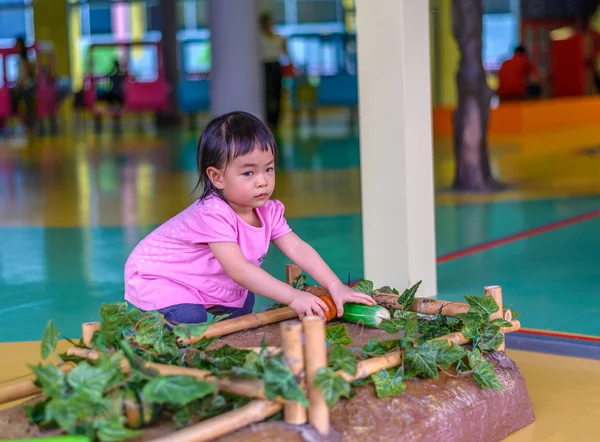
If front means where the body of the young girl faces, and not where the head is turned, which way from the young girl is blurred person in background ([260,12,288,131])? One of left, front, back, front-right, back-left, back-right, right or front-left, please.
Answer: back-left

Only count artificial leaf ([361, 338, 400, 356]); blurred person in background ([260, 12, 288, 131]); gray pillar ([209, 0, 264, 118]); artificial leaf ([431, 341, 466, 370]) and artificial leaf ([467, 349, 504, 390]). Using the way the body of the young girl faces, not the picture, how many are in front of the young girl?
3

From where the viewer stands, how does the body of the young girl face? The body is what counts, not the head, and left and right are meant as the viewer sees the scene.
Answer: facing the viewer and to the right of the viewer

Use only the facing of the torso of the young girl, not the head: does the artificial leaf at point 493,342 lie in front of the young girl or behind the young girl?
in front

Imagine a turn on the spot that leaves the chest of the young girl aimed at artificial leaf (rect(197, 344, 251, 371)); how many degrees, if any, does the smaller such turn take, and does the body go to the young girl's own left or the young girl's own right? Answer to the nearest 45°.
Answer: approximately 45° to the young girl's own right

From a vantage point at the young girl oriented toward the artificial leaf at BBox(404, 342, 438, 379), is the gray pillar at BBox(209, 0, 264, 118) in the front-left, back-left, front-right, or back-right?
back-left

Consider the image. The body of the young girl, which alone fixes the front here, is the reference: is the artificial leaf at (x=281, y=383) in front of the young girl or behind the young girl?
in front

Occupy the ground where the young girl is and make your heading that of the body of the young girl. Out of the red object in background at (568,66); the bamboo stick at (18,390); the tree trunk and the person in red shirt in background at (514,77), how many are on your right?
1

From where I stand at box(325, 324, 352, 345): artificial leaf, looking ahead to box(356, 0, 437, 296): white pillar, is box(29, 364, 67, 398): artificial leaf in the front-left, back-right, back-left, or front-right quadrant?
back-left

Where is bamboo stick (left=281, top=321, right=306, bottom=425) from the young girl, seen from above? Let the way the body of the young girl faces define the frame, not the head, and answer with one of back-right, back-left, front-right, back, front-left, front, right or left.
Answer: front-right

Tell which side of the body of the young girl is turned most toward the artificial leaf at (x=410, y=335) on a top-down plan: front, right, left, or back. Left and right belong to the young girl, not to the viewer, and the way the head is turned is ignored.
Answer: front
